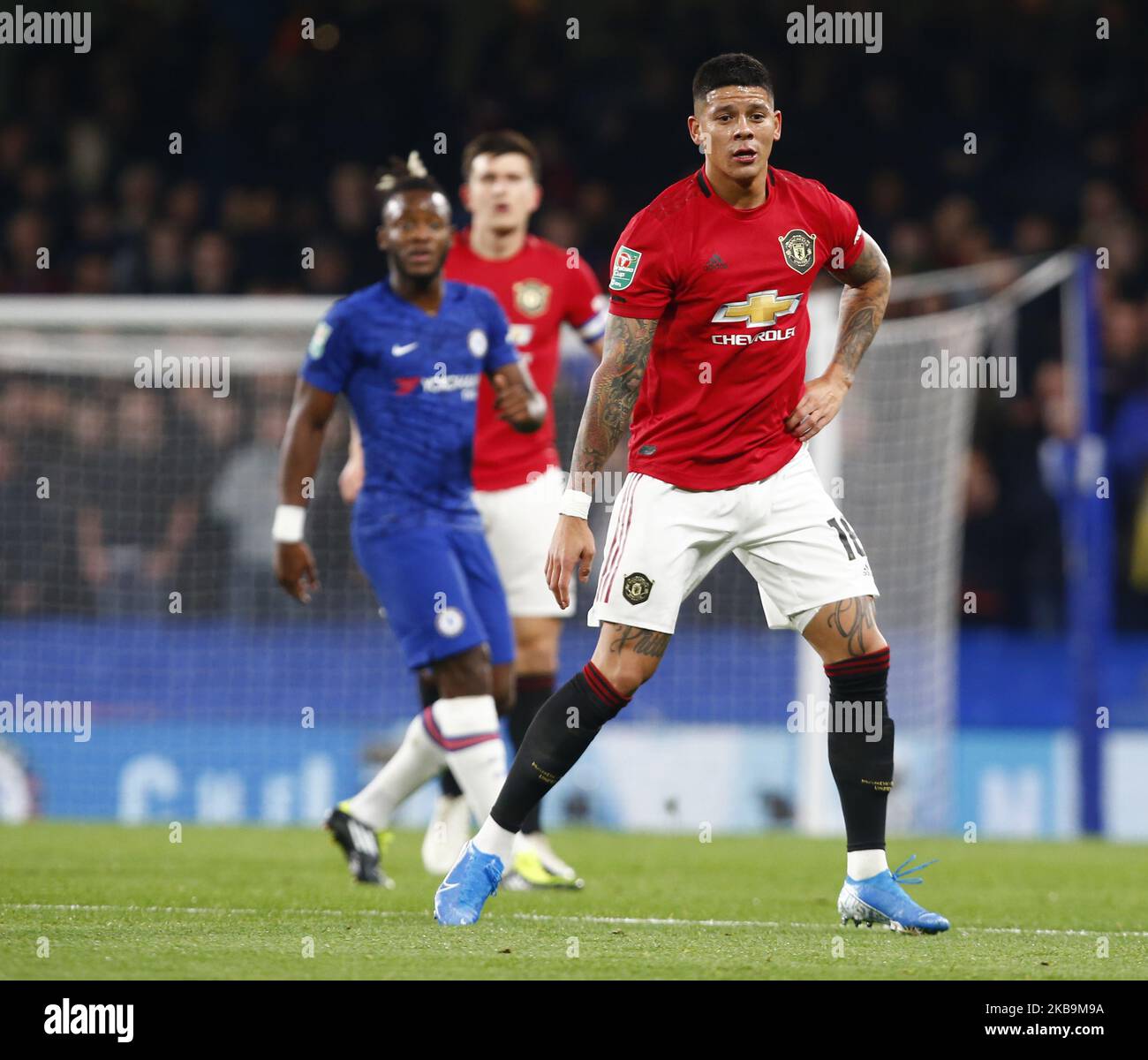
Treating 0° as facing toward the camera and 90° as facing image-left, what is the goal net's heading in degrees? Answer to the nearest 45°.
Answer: approximately 0°

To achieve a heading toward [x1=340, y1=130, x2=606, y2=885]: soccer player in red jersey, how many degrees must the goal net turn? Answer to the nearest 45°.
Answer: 0° — it already faces them

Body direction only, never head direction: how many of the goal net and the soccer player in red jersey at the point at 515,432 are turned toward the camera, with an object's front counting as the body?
2

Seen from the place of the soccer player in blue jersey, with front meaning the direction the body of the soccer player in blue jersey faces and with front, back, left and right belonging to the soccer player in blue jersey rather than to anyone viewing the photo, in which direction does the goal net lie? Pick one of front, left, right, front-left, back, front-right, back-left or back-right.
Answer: back-left

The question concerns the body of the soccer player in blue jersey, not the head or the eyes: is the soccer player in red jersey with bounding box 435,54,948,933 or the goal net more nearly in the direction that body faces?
the soccer player in red jersey

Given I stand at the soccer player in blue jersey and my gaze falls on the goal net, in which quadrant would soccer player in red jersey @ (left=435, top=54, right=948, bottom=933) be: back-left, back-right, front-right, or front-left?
back-right
